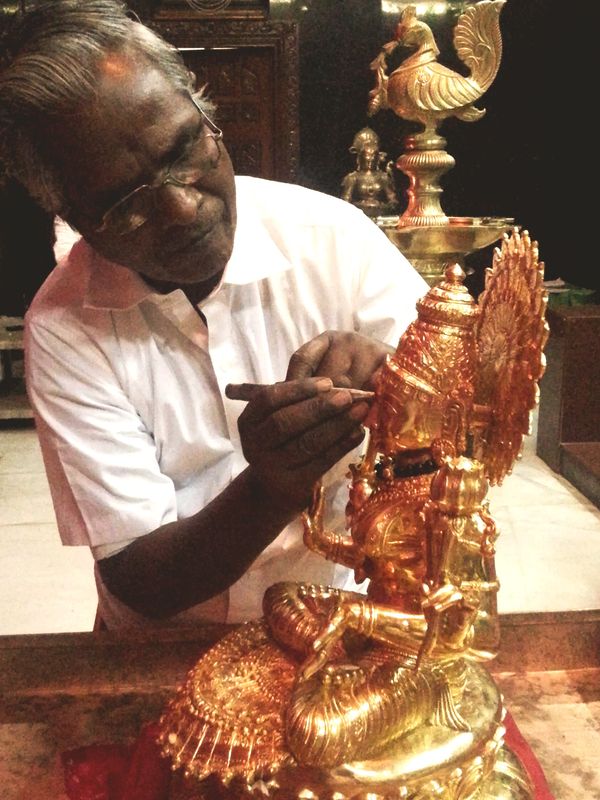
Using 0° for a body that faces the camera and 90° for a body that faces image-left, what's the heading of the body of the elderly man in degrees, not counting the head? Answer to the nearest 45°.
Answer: approximately 315°

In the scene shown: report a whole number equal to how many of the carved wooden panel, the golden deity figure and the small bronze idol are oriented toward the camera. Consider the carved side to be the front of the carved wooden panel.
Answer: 2

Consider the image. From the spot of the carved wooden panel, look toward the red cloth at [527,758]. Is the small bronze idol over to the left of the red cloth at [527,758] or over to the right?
left

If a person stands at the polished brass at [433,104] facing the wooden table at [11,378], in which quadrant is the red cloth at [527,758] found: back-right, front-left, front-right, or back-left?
back-left

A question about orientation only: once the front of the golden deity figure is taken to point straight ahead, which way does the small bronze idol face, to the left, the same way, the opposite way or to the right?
to the left

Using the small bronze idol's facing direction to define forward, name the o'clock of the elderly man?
The elderly man is roughly at 12 o'clock from the small bronze idol.

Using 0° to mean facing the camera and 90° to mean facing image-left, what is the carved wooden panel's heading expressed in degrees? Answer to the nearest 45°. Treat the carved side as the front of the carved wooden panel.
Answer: approximately 0°

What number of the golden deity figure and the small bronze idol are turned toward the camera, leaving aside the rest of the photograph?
1

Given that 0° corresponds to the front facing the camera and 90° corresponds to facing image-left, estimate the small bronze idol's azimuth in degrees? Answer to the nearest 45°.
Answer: approximately 0°
